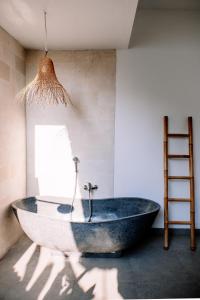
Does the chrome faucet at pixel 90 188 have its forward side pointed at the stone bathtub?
yes

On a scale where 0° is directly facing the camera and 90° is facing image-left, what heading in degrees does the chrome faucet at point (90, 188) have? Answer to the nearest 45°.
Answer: approximately 0°
